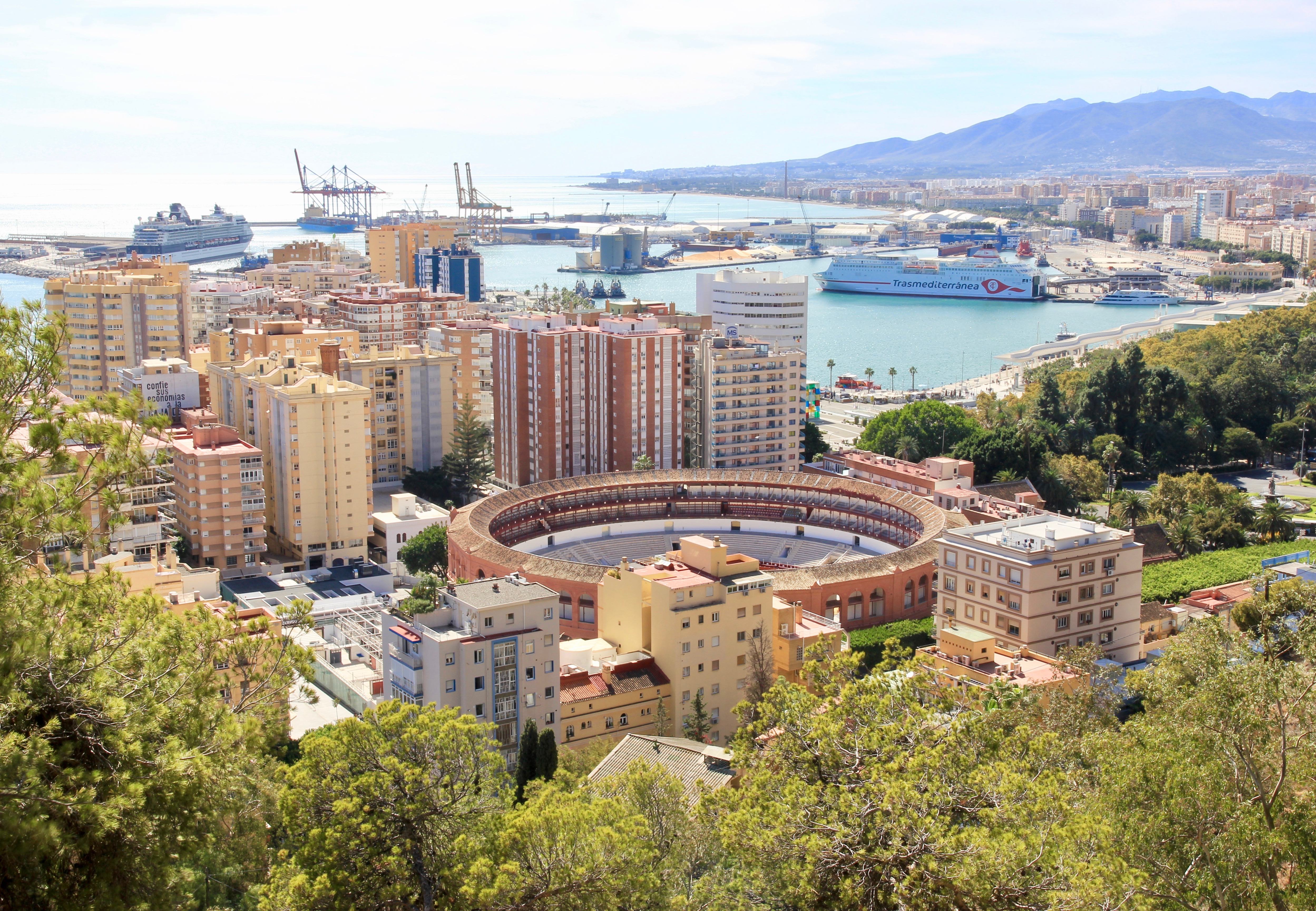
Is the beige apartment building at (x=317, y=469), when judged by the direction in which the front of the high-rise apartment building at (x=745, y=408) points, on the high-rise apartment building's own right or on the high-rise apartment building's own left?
on the high-rise apartment building's own right

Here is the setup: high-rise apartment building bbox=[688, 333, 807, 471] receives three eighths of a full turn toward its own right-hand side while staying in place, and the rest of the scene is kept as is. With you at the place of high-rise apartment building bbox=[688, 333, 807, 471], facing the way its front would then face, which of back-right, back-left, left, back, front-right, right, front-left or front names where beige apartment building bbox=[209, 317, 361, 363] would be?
front-left

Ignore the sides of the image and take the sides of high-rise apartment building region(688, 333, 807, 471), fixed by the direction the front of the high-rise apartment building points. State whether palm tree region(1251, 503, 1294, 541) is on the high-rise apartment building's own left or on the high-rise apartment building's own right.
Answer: on the high-rise apartment building's own left

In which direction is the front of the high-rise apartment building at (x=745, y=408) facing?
toward the camera

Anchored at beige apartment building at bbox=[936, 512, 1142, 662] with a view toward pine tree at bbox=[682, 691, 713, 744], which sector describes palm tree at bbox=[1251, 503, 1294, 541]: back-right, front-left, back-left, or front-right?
back-right

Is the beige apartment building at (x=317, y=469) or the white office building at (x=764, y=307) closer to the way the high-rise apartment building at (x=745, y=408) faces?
the beige apartment building

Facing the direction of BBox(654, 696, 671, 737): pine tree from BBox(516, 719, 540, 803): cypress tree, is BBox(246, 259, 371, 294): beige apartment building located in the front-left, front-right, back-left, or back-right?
front-left

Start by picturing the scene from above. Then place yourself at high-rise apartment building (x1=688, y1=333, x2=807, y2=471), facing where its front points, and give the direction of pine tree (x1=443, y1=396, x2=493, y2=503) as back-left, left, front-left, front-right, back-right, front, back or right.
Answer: right

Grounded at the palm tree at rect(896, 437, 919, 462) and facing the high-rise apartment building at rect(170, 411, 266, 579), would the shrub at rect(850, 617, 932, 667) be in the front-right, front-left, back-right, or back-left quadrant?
front-left

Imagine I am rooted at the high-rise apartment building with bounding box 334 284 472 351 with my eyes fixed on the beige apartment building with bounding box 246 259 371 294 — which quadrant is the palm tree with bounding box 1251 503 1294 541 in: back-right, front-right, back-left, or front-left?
back-right

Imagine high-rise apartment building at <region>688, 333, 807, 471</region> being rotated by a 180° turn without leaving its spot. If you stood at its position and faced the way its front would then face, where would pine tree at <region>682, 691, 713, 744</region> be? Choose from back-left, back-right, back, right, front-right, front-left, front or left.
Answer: back

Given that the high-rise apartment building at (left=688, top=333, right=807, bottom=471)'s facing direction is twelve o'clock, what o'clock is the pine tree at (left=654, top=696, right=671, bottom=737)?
The pine tree is roughly at 12 o'clock from the high-rise apartment building.

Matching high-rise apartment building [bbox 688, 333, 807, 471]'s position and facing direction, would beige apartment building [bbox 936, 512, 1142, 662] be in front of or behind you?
in front

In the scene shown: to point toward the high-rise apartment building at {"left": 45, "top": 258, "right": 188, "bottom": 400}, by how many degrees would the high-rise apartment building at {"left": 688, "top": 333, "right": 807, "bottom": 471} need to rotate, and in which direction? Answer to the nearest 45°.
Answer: approximately 90° to its right

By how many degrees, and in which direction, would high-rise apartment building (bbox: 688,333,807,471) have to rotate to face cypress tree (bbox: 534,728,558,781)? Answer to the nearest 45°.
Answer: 0° — it already faces it

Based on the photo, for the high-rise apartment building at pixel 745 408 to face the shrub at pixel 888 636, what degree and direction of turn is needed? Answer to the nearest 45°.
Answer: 0° — it already faces it

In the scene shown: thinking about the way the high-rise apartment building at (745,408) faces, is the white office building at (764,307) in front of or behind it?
behind

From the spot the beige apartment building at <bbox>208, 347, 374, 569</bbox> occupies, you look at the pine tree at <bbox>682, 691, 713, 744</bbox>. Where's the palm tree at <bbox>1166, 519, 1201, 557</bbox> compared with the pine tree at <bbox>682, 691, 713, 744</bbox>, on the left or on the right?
left

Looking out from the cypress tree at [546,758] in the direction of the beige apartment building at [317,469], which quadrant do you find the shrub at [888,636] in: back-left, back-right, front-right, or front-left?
front-right

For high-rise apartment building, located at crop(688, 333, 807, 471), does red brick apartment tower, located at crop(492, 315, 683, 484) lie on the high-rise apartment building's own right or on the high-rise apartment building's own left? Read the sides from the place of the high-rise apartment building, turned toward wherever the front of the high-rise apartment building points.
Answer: on the high-rise apartment building's own right

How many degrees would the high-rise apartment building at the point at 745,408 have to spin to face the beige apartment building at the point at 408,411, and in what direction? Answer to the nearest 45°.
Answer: approximately 90° to its right

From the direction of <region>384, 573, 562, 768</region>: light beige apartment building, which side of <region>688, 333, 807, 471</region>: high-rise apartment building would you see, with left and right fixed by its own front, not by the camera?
front
